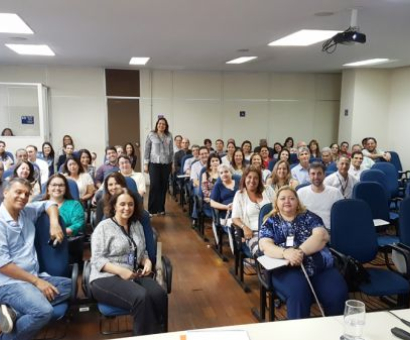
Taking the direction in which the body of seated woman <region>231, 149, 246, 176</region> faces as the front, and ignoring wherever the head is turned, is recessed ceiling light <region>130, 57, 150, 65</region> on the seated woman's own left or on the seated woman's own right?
on the seated woman's own right

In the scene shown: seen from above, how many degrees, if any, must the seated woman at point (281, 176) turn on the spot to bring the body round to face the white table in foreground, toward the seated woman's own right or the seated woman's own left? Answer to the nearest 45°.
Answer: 0° — they already face it

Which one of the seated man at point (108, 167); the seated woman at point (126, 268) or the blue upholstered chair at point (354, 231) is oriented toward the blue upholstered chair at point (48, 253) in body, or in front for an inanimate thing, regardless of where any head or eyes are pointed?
the seated man

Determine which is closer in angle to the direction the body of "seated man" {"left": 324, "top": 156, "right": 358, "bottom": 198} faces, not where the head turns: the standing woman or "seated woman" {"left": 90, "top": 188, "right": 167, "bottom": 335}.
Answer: the seated woman

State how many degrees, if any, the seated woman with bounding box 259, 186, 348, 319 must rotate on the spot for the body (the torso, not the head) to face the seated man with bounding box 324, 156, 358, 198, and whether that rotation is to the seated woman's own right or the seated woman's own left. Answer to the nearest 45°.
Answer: approximately 180°

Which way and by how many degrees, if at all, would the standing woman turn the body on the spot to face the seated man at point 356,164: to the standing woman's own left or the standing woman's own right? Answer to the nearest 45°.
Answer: approximately 90° to the standing woman's own left

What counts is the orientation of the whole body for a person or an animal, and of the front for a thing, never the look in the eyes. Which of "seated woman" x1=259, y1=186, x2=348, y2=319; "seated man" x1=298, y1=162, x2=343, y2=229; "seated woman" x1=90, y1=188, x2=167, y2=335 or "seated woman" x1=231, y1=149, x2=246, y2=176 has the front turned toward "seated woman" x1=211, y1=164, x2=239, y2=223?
"seated woman" x1=231, y1=149, x2=246, y2=176

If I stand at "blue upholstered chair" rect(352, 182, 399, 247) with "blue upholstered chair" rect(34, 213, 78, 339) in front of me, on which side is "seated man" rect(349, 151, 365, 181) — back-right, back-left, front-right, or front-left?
back-right

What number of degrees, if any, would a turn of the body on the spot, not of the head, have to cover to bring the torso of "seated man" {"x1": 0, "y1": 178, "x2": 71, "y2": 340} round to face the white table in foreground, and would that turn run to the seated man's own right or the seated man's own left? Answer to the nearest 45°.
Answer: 0° — they already face it

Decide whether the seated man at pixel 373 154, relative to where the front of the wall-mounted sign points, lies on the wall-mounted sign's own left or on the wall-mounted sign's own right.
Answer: on the wall-mounted sign's own left
